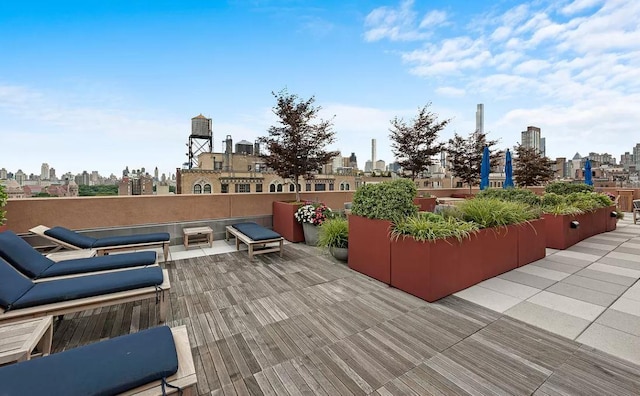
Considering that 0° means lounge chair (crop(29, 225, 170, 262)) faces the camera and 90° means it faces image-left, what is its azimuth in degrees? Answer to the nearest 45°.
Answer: approximately 270°

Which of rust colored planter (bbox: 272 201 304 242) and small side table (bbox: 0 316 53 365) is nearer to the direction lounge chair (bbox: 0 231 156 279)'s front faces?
the rust colored planter

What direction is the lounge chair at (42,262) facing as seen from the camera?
to the viewer's right

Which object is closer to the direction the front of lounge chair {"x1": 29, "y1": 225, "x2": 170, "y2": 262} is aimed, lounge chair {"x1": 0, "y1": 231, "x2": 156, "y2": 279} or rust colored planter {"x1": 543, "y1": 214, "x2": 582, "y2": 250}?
the rust colored planter

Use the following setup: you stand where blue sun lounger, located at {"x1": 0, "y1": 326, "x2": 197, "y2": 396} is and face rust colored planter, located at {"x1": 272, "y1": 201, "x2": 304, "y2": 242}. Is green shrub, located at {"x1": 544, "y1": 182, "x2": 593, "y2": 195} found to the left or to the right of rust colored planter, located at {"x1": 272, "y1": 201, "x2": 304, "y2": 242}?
right

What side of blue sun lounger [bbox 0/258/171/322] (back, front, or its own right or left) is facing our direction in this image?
right
